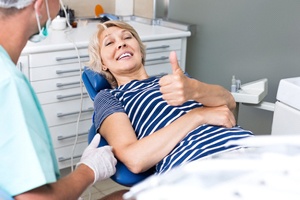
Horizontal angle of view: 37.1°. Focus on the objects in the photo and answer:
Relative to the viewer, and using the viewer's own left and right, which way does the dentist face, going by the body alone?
facing away from the viewer and to the right of the viewer

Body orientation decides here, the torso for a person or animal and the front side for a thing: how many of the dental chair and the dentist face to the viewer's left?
0

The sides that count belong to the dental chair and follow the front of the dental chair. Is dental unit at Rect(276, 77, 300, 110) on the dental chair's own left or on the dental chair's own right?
on the dental chair's own left

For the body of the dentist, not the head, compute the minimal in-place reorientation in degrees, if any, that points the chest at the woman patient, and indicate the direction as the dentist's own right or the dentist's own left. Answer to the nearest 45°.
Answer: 0° — they already face them

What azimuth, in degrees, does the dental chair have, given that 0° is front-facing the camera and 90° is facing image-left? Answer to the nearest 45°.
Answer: approximately 315°

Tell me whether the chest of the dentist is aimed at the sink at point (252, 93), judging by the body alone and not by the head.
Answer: yes

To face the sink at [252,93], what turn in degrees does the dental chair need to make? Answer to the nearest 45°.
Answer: approximately 90° to its left

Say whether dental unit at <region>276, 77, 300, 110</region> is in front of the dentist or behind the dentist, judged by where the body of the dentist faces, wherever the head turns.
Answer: in front

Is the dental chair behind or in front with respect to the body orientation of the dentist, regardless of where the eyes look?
in front

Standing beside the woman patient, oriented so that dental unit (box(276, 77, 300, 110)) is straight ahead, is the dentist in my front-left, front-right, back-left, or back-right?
back-right
